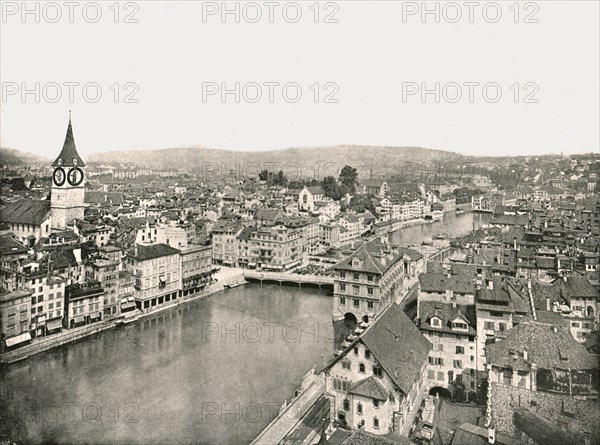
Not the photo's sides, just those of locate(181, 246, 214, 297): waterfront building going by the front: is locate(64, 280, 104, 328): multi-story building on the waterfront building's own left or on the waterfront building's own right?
on the waterfront building's own right

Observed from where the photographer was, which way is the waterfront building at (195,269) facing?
facing the viewer and to the right of the viewer

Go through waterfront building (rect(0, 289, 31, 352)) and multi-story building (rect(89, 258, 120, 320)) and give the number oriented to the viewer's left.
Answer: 0

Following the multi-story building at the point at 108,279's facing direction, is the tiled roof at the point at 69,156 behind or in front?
behind

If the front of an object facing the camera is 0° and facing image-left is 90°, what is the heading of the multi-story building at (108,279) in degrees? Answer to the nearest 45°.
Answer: approximately 315°

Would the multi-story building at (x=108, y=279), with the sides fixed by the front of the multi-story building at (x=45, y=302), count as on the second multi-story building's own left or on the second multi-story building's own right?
on the second multi-story building's own left

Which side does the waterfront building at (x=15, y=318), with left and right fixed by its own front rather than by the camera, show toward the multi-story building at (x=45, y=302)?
left

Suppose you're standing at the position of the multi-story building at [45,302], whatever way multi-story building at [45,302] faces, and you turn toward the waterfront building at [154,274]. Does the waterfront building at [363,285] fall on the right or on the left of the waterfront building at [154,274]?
right

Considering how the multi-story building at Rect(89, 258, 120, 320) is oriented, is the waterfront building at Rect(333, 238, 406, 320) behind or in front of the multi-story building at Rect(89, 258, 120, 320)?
in front

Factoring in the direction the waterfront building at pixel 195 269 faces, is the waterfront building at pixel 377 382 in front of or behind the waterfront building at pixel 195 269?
in front

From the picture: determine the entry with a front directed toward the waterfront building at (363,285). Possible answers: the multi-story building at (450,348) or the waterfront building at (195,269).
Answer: the waterfront building at (195,269)

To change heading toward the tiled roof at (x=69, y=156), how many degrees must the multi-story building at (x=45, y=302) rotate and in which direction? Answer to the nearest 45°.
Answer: approximately 135° to its left
